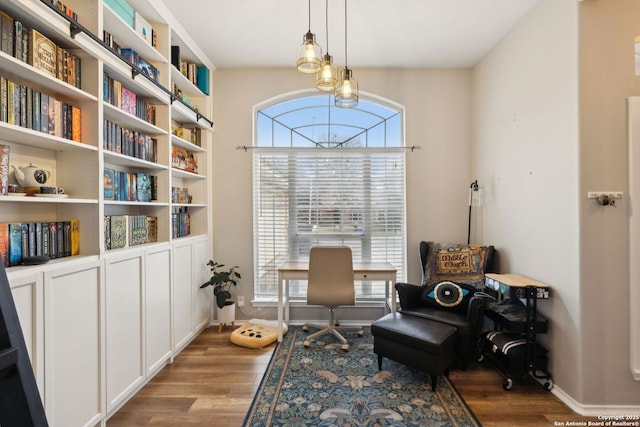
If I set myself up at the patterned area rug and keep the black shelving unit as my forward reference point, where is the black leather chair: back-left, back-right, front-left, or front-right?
front-left

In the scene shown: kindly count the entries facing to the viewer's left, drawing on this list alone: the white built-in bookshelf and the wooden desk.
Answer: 0

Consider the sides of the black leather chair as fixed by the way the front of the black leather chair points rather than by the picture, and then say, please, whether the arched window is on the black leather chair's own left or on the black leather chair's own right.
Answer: on the black leather chair's own right

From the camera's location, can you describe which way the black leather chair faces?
facing the viewer and to the left of the viewer

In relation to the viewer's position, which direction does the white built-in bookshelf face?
facing the viewer and to the right of the viewer

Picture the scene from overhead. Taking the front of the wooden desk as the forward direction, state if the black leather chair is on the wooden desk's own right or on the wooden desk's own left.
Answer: on the wooden desk's own left

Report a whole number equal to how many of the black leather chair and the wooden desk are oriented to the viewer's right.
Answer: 0

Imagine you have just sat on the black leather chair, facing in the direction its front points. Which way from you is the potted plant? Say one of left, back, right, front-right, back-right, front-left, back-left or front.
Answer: front-right

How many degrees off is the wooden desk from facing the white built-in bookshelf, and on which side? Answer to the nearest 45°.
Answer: approximately 45° to its right

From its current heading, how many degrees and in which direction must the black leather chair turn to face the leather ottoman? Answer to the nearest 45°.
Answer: approximately 45° to its left

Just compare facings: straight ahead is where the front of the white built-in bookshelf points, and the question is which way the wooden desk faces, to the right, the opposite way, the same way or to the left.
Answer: to the right

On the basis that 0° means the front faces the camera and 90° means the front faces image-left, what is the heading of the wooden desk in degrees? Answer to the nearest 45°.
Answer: approximately 0°

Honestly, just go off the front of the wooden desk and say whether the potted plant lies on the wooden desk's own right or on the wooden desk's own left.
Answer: on the wooden desk's own right
